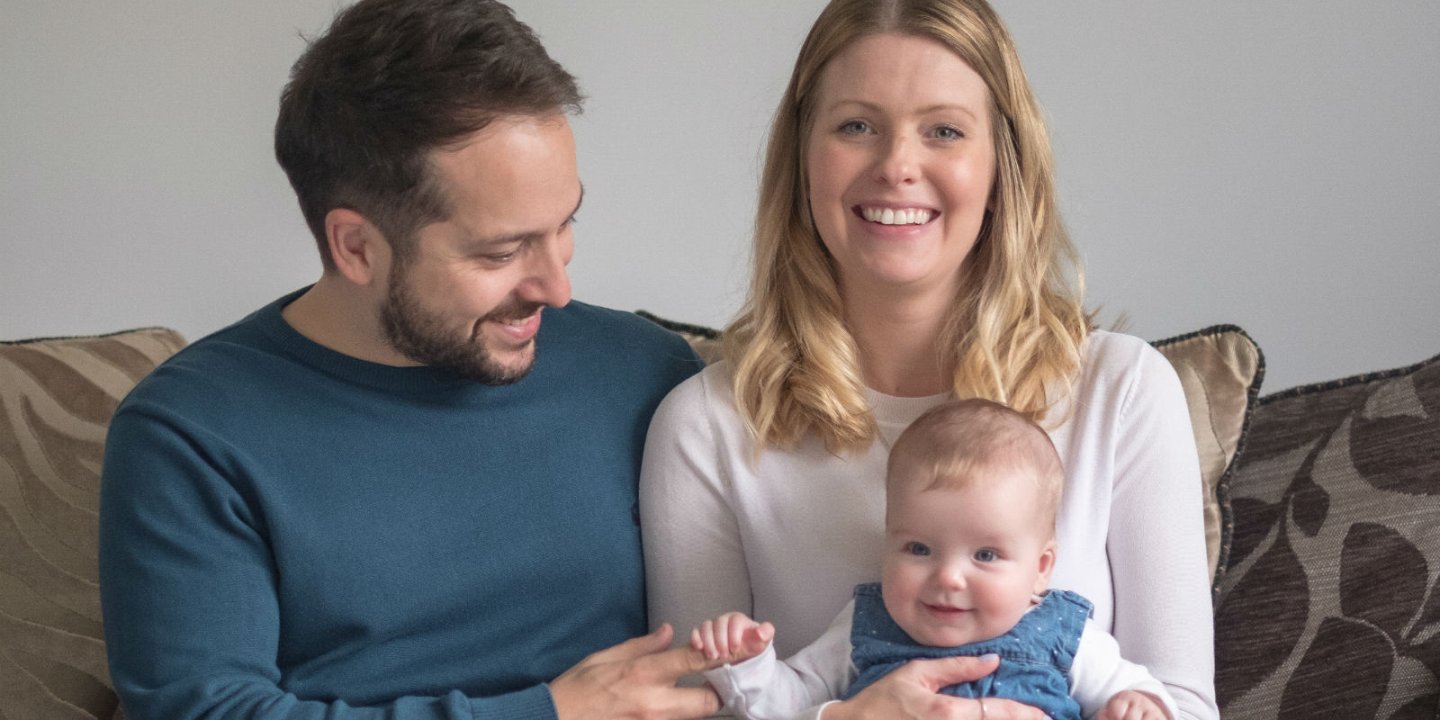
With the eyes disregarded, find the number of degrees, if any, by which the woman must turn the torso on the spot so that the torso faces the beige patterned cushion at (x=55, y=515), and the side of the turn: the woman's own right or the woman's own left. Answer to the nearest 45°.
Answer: approximately 90° to the woman's own right

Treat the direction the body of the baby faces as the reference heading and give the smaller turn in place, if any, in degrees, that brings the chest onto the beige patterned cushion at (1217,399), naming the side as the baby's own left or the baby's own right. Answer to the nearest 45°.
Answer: approximately 135° to the baby's own left

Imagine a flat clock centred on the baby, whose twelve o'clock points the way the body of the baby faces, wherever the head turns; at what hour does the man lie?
The man is roughly at 3 o'clock from the baby.

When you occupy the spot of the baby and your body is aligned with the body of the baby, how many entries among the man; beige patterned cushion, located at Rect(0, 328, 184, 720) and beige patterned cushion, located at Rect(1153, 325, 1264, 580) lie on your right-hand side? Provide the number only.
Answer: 2

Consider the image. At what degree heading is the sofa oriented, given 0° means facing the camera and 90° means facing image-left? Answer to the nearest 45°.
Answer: approximately 0°

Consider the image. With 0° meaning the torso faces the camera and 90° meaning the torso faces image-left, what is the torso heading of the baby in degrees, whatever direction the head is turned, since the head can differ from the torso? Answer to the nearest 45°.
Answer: approximately 0°

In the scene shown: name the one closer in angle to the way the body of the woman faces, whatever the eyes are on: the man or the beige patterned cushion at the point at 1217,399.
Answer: the man
